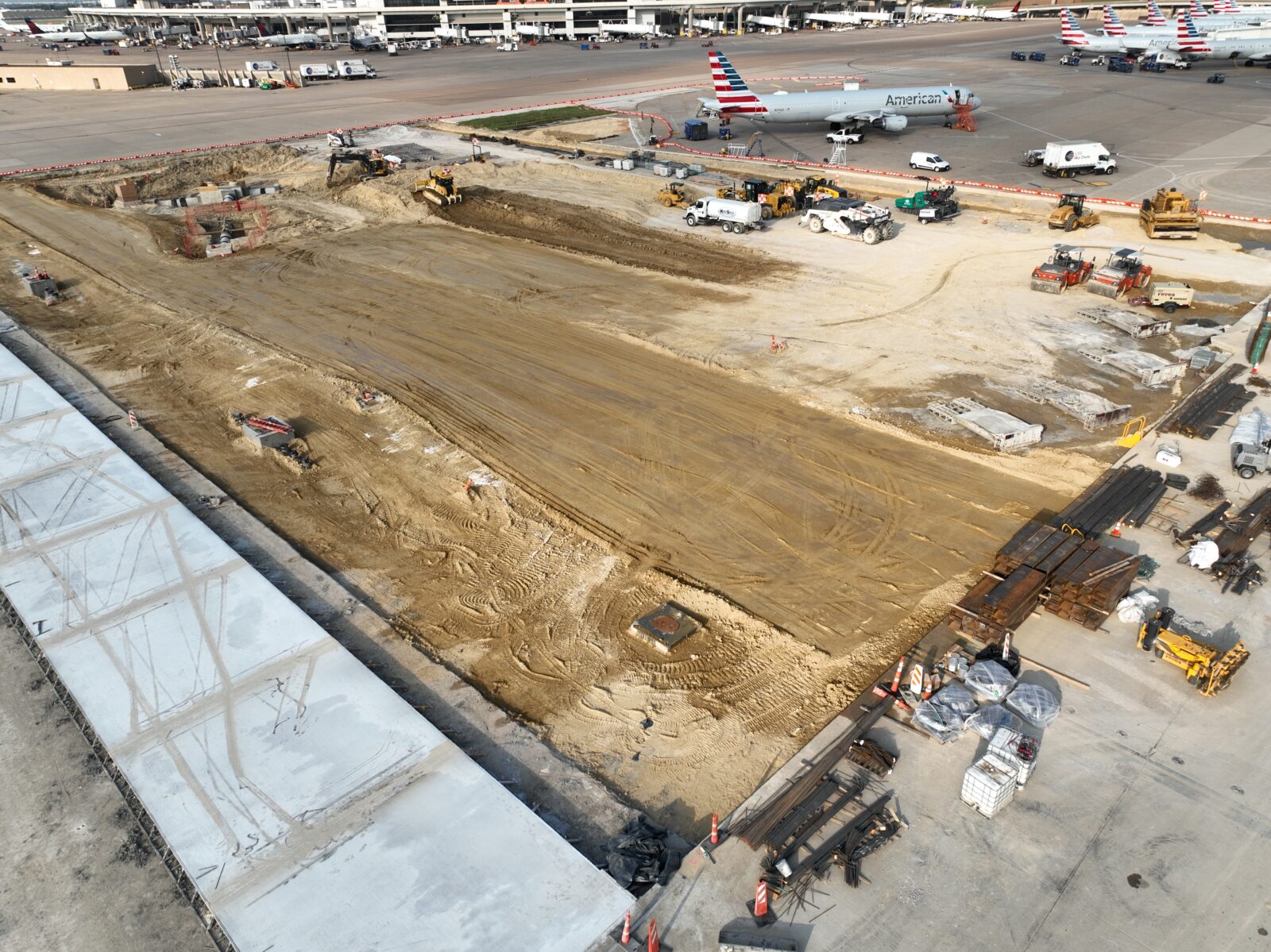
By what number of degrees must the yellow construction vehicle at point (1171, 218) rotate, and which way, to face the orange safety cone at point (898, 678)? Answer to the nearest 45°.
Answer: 0° — it already faces it

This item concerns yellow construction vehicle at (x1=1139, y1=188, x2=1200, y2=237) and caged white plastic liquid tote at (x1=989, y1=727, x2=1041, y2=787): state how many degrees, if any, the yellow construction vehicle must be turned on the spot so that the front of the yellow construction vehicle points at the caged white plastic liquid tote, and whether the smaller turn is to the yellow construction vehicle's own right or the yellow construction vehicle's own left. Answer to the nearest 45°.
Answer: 0° — it already faces it

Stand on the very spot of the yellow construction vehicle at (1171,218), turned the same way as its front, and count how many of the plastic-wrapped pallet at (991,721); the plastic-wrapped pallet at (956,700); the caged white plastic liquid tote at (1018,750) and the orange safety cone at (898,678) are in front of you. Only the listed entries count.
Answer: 4

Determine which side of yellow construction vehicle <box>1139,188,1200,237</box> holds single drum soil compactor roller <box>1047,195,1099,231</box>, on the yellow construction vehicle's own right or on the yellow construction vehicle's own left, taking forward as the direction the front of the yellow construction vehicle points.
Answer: on the yellow construction vehicle's own right
